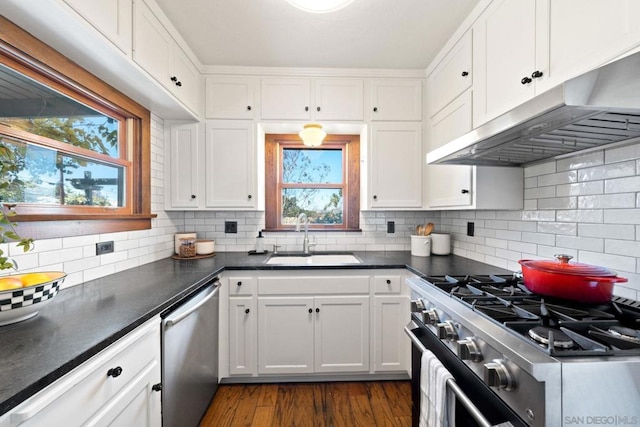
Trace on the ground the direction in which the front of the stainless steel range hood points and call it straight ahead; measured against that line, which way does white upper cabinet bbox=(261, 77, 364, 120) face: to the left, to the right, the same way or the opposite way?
to the left

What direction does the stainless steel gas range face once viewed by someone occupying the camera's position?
facing the viewer and to the left of the viewer

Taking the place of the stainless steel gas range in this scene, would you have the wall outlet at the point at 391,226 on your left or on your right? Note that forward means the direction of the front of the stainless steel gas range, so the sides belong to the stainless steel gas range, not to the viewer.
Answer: on your right

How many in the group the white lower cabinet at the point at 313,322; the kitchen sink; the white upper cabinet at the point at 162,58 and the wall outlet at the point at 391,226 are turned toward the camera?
3

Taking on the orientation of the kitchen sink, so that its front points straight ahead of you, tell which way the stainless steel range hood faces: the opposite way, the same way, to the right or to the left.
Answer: to the right

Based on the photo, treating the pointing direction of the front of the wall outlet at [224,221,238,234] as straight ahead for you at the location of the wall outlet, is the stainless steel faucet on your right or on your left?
on your left

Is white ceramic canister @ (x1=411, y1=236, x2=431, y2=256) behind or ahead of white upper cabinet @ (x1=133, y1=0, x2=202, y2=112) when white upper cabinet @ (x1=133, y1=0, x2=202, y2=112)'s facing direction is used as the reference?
ahead

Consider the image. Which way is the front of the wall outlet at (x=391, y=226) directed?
toward the camera

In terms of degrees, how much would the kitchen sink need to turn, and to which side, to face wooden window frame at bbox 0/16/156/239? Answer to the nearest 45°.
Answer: approximately 45° to its right

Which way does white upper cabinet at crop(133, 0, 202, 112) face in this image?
to the viewer's right

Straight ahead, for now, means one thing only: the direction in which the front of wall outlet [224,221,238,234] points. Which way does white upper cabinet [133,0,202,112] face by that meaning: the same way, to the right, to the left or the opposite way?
to the left

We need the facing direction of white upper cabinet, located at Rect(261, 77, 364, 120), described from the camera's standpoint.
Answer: facing the viewer

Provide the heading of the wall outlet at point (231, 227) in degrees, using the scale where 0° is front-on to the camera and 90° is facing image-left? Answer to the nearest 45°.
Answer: approximately 0°

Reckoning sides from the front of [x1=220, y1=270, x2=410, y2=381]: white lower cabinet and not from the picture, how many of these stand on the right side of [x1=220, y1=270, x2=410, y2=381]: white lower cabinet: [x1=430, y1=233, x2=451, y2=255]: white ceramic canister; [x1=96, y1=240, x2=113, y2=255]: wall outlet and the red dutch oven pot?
1

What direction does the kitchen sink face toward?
toward the camera

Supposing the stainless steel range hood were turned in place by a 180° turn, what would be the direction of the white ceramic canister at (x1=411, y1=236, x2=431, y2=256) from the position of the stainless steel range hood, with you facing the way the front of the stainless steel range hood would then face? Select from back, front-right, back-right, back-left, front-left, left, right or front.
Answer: left

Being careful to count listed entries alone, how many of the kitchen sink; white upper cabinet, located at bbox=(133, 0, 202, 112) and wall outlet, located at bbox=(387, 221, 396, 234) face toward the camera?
2

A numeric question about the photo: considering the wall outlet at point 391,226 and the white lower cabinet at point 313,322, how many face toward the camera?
2
